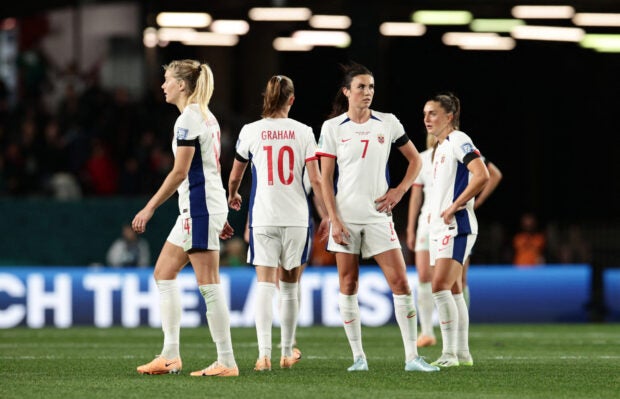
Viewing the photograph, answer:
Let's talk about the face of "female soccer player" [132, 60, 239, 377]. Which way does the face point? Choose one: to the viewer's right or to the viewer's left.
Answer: to the viewer's left

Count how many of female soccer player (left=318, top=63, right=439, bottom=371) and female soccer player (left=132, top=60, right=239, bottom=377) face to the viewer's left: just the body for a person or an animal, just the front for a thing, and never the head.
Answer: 1

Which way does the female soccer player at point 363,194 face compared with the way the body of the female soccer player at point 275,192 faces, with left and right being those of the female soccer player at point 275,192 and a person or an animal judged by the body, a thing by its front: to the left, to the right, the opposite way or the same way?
the opposite way

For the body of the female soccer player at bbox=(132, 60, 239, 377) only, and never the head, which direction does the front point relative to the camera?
to the viewer's left

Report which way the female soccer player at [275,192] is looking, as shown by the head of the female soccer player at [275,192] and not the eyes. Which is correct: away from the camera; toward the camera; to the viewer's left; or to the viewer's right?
away from the camera

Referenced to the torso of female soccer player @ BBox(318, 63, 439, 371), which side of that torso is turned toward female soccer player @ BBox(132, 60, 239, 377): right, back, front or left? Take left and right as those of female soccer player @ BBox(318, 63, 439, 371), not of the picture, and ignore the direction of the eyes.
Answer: right

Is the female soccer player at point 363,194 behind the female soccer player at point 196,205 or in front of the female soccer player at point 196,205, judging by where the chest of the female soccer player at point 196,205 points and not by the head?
behind

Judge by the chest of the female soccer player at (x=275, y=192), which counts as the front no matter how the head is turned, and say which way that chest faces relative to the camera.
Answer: away from the camera

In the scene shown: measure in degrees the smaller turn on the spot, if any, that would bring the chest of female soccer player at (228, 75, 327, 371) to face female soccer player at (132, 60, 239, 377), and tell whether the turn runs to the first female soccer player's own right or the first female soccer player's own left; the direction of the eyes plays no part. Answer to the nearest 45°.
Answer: approximately 135° to the first female soccer player's own left

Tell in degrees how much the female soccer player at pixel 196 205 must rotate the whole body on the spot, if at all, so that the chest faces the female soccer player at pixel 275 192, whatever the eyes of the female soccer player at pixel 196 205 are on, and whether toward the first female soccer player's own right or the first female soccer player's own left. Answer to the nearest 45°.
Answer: approximately 135° to the first female soccer player's own right

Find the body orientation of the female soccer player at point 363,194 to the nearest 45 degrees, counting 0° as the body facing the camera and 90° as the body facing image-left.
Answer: approximately 0°
